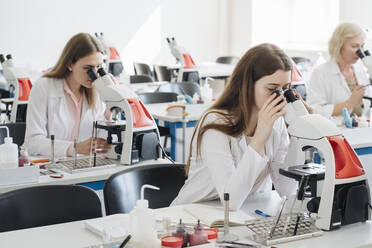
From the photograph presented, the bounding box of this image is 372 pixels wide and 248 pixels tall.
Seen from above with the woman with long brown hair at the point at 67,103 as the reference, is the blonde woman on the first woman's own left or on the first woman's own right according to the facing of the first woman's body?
on the first woman's own left

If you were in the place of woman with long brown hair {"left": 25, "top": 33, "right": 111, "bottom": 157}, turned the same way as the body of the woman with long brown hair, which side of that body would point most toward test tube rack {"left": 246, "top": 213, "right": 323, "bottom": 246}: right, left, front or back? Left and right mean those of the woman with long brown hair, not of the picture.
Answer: front

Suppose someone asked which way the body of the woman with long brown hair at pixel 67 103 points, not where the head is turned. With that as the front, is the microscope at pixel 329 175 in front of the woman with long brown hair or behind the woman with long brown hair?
in front

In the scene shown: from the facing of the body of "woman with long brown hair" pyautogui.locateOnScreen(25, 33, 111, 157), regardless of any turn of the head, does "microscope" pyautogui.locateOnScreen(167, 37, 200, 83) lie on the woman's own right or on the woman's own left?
on the woman's own left

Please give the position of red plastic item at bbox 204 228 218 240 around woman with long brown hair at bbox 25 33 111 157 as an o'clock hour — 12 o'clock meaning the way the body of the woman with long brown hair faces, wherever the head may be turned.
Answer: The red plastic item is roughly at 1 o'clock from the woman with long brown hair.

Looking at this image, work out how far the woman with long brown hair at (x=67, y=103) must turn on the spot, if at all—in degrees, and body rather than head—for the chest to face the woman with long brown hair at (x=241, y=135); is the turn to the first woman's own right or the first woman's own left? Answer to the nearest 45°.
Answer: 0° — they already face them

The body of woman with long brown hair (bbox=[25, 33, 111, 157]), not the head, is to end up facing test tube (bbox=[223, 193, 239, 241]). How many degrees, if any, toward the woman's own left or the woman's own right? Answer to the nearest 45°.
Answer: approximately 45° to the woman's own right

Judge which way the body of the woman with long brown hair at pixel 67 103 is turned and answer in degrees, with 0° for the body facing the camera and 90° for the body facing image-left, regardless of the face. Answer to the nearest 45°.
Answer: approximately 315°

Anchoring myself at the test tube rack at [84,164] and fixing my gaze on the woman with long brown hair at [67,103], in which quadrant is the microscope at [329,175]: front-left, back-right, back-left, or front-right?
back-right

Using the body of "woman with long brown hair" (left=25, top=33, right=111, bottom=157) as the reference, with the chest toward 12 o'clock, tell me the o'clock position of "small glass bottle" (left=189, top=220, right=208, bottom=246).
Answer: The small glass bottle is roughly at 1 o'clock from the woman with long brown hair.

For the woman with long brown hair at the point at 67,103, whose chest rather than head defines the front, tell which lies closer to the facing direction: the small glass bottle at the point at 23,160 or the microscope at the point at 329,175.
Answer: the microscope

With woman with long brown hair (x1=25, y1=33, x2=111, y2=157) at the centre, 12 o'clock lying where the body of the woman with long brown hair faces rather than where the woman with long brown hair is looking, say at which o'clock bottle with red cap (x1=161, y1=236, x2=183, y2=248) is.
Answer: The bottle with red cap is roughly at 1 o'clock from the woman with long brown hair.

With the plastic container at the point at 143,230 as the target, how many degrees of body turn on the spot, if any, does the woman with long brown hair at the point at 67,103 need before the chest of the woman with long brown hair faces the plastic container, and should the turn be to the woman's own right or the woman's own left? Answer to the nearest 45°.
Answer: approximately 45° to the woman's own right
